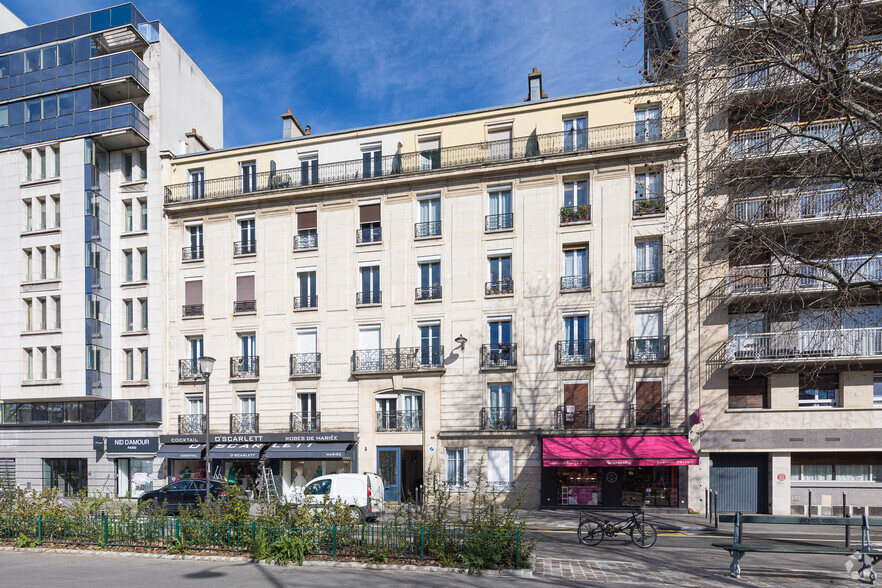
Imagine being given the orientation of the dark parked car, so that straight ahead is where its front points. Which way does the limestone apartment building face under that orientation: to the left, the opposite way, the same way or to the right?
to the left

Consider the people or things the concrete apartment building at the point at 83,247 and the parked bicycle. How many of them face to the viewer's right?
1

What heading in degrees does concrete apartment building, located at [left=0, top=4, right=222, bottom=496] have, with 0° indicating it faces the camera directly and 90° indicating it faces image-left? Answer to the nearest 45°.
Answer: approximately 0°

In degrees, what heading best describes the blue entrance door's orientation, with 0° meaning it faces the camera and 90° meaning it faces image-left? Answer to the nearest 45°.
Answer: approximately 0°

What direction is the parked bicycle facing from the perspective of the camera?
to the viewer's right

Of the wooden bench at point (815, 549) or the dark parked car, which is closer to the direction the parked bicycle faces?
the wooden bench

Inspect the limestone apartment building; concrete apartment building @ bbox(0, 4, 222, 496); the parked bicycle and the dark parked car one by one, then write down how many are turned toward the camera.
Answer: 2

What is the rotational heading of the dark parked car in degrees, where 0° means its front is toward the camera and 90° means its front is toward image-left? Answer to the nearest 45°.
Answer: approximately 90°
